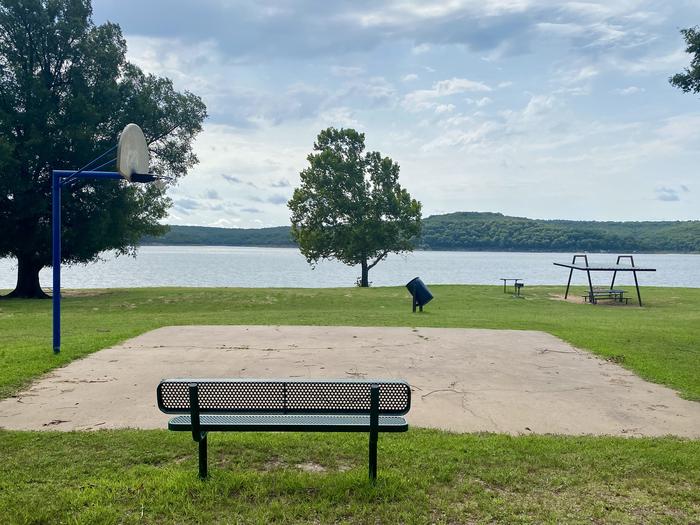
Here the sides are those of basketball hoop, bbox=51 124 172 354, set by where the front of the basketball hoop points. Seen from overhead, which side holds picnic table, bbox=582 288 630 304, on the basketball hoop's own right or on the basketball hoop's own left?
on the basketball hoop's own left

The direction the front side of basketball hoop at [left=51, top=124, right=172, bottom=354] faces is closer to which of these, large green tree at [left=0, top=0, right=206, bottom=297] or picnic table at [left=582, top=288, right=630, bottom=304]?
the picnic table

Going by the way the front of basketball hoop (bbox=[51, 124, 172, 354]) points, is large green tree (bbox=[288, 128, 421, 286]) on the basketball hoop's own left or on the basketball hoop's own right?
on the basketball hoop's own left

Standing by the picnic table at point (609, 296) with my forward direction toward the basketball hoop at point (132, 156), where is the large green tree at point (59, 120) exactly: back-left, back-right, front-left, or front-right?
front-right

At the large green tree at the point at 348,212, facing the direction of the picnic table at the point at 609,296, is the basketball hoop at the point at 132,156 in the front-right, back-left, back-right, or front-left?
front-right

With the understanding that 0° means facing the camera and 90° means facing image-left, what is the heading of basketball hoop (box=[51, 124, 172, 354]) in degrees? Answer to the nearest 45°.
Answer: approximately 315°

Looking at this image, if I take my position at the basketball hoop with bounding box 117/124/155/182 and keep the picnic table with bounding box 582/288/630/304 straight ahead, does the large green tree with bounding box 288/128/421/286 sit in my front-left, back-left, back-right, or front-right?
front-left

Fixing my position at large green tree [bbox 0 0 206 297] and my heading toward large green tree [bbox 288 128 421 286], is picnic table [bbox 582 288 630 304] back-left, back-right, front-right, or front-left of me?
front-right

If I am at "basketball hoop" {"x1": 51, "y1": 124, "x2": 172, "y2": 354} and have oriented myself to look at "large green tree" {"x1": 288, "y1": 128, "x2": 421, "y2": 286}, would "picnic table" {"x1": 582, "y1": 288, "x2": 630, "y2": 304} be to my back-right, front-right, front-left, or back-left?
front-right

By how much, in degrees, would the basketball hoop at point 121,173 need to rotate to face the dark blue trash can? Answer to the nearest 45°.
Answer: approximately 90° to its left

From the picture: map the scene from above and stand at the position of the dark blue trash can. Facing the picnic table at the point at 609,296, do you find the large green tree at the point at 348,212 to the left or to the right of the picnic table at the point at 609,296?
left

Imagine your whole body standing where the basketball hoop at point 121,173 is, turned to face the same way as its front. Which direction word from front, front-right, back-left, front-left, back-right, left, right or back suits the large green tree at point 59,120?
back-left

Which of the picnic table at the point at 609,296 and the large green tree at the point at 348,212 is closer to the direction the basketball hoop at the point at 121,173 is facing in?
the picnic table
